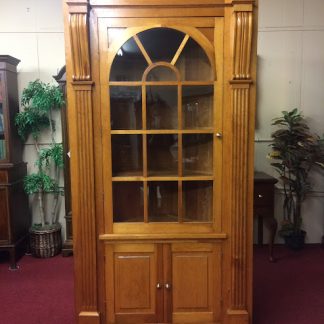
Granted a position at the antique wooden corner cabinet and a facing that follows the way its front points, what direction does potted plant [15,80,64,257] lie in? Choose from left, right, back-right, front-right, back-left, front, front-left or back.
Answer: back-right

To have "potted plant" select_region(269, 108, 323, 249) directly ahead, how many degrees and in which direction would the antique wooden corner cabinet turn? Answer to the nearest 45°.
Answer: approximately 135° to its left

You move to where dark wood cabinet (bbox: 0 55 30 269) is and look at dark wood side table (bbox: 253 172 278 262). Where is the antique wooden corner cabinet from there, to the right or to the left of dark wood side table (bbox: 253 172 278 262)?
right

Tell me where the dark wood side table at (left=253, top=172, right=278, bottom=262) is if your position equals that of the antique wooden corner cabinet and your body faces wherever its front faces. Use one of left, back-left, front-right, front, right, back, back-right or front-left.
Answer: back-left

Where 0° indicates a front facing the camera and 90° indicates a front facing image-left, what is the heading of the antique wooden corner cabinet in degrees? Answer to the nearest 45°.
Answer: approximately 0°

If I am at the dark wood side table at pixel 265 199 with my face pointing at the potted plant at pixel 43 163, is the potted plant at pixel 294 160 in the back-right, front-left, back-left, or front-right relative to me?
back-right
